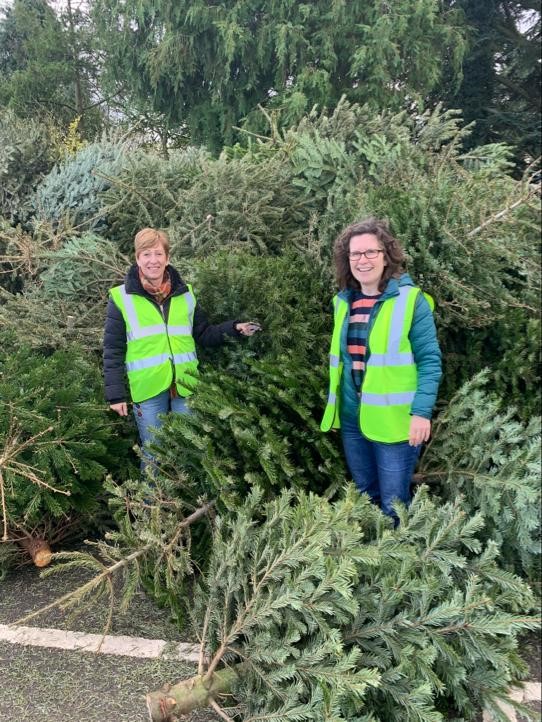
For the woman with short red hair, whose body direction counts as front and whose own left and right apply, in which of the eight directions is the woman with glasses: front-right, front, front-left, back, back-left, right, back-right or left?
front-left

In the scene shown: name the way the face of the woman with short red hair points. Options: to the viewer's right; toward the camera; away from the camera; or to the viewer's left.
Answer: toward the camera

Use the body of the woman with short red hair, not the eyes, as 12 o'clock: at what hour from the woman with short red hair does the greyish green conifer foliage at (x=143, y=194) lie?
The greyish green conifer foliage is roughly at 6 o'clock from the woman with short red hair.

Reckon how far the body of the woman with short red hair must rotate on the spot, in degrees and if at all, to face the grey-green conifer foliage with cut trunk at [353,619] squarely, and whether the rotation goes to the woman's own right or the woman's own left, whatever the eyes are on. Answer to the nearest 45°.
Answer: approximately 45° to the woman's own left

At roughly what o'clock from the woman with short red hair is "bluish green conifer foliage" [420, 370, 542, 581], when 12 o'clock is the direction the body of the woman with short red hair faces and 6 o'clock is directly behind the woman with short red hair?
The bluish green conifer foliage is roughly at 10 o'clock from the woman with short red hair.

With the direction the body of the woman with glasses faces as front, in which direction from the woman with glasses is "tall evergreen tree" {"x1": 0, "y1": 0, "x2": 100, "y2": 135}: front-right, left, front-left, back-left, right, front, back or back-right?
right

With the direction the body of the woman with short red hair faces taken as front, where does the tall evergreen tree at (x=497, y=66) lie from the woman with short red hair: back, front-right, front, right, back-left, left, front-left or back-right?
back-left

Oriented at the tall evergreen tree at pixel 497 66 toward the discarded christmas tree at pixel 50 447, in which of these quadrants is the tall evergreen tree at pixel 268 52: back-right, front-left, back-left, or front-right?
front-right

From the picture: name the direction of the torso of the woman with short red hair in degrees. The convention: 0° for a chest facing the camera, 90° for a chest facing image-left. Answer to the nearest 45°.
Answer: approximately 0°

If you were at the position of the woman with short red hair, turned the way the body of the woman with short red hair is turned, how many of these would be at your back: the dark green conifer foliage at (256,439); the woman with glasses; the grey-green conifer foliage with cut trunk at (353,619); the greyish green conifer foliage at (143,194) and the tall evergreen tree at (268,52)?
2

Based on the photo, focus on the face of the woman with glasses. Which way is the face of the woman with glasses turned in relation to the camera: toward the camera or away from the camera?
toward the camera

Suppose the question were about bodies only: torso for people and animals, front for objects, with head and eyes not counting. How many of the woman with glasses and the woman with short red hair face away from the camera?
0

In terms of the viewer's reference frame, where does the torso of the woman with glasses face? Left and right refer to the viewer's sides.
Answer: facing the viewer and to the left of the viewer

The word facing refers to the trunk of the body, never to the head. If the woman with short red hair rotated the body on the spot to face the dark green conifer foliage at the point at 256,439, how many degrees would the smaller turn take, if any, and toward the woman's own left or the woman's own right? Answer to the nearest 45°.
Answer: approximately 45° to the woman's own left

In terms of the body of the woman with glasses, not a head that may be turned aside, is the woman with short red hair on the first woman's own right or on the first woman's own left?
on the first woman's own right
